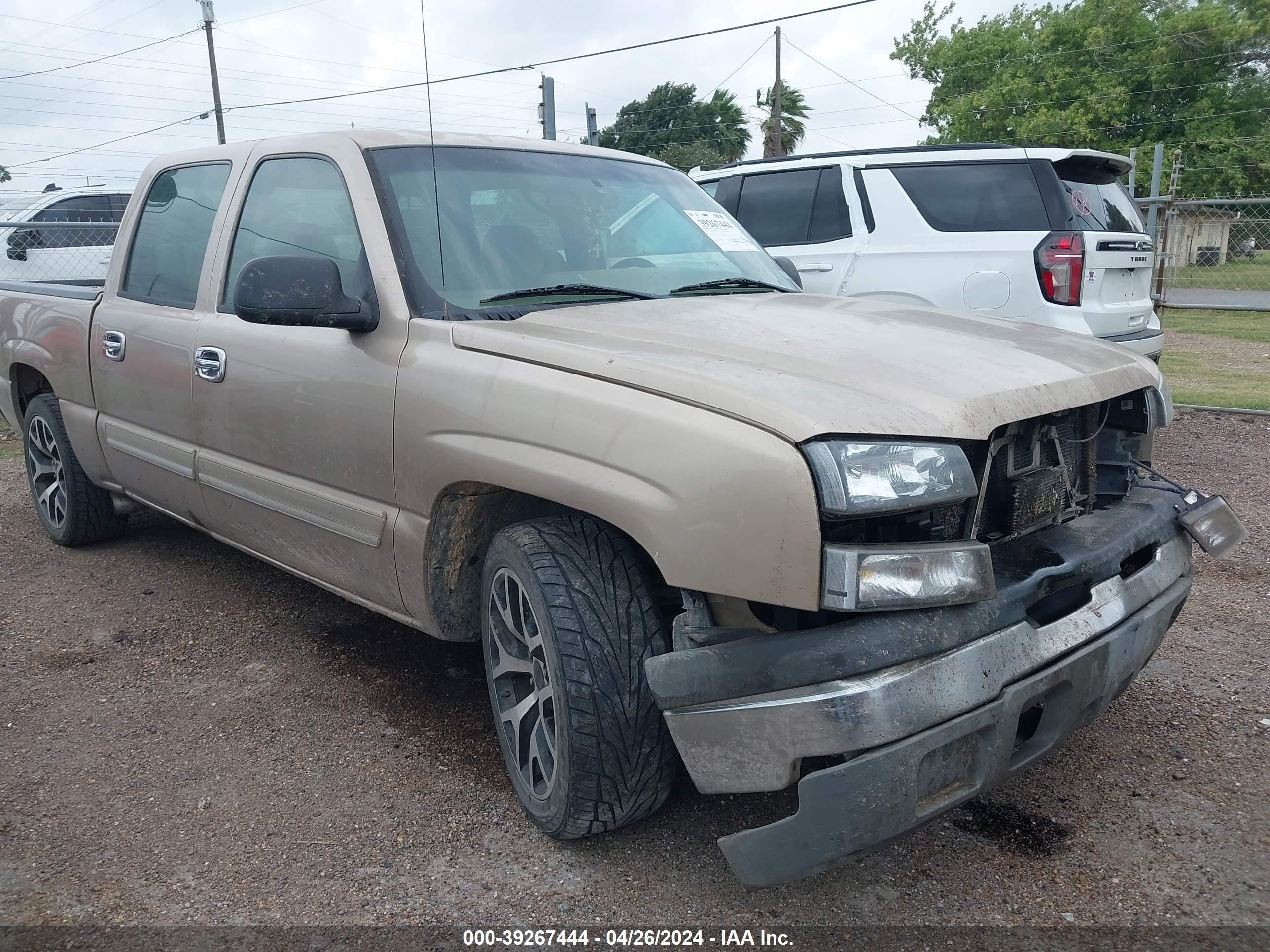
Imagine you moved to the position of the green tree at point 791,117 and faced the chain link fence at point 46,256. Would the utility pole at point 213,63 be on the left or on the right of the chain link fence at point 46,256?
right

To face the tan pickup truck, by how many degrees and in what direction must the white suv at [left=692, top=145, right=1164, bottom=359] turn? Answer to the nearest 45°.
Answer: approximately 135° to its left

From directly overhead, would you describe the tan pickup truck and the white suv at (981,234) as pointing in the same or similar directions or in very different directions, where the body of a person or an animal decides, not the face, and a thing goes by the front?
very different directions

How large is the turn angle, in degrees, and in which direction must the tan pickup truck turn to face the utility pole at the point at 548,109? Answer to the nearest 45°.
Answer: approximately 135° to its left

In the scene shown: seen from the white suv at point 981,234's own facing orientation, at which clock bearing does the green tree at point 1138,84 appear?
The green tree is roughly at 2 o'clock from the white suv.

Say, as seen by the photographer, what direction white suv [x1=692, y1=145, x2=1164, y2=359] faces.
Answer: facing away from the viewer and to the left of the viewer

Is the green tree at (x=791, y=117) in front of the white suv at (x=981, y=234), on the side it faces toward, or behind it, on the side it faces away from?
in front

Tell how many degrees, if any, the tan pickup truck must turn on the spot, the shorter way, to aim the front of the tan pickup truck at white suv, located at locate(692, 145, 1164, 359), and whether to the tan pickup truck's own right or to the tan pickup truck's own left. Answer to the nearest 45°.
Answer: approximately 90° to the tan pickup truck's own left

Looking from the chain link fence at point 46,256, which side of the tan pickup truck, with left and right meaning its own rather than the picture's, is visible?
back

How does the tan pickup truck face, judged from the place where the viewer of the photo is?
facing the viewer and to the right of the viewer

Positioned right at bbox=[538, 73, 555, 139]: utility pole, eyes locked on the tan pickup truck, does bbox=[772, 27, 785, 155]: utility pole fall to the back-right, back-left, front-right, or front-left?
back-left

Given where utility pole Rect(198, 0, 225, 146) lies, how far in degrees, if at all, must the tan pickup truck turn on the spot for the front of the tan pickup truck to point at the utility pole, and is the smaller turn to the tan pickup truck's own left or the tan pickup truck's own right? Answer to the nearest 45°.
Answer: approximately 135° to the tan pickup truck's own left

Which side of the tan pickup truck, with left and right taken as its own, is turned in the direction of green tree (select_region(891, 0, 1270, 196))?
left
